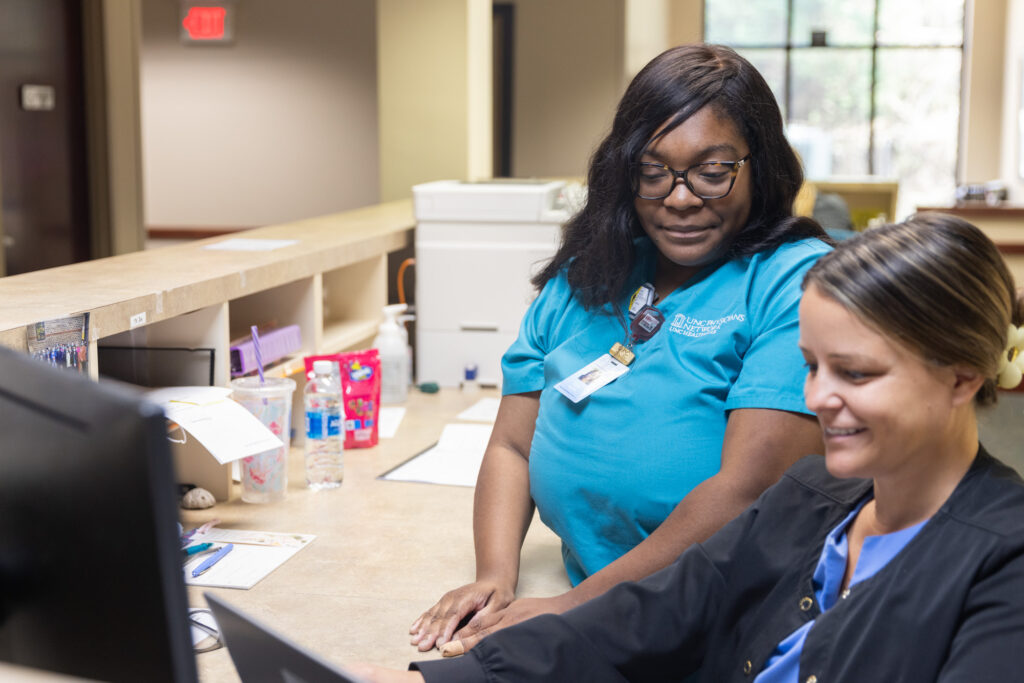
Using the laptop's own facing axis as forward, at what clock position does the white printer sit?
The white printer is roughly at 11 o'clock from the laptop.

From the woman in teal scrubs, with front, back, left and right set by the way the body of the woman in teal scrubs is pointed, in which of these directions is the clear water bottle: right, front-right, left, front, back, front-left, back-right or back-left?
right

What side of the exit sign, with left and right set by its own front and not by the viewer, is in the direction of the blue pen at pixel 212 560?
front

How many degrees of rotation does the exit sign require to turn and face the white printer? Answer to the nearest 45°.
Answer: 0° — it already faces it

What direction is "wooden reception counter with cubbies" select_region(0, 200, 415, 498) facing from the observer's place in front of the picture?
facing the viewer and to the right of the viewer

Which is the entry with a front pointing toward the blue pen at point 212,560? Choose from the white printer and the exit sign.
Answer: the exit sign

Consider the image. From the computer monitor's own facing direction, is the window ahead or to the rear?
ahead

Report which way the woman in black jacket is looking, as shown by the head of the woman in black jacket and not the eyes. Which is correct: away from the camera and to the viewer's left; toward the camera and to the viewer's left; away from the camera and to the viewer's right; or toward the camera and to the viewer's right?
toward the camera and to the viewer's left

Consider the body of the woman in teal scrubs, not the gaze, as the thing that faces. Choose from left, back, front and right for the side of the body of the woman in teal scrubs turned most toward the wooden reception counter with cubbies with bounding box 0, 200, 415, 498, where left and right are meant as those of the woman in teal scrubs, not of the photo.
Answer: right
